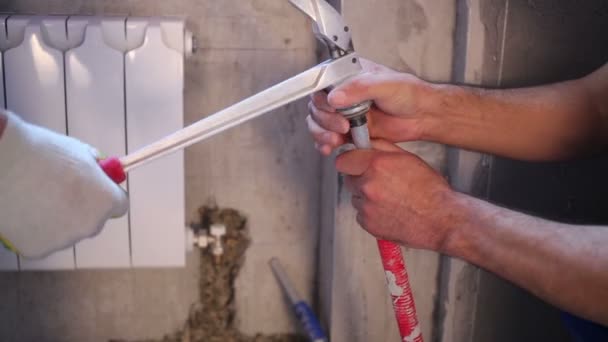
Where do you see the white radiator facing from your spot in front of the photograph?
facing the viewer

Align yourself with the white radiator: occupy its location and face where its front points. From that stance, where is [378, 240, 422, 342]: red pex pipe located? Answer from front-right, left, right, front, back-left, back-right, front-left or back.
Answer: front-left
